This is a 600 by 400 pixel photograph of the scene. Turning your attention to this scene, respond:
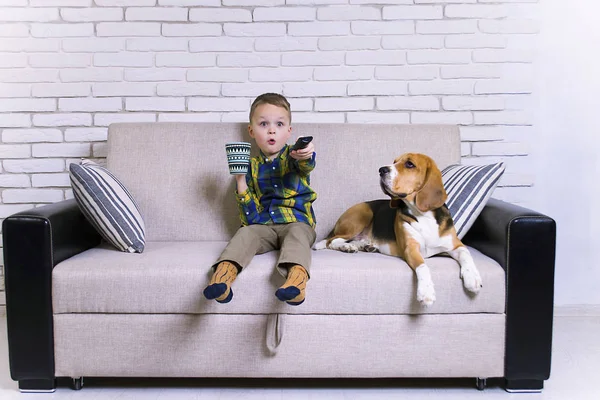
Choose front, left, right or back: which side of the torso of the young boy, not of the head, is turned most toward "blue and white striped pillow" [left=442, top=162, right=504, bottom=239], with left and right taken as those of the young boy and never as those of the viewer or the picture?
left

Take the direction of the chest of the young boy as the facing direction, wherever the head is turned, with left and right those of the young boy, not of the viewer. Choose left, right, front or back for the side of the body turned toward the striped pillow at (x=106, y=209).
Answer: right

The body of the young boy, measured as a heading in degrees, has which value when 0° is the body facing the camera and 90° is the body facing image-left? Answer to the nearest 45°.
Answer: approximately 0°

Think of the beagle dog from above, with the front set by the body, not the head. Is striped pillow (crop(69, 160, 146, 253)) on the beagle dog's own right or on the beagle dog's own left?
on the beagle dog's own right
